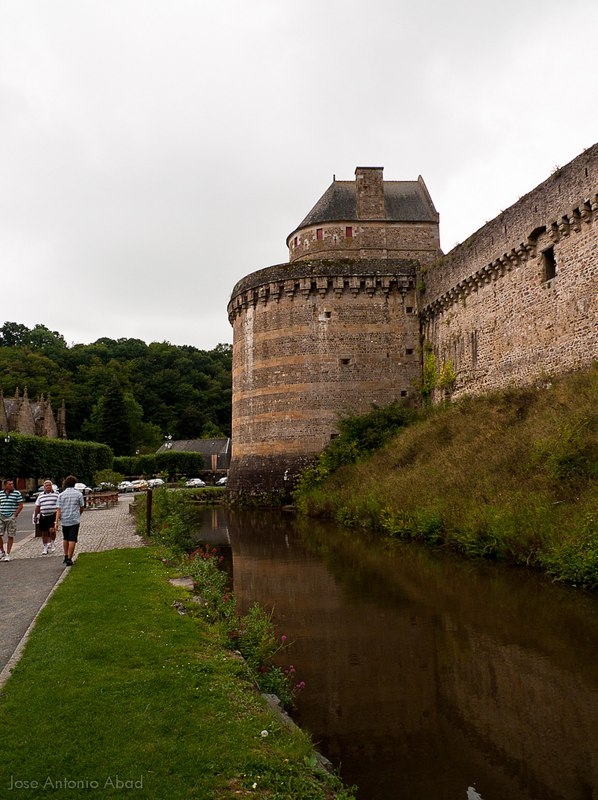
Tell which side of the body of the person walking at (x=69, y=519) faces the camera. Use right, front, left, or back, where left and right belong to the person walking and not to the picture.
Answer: back

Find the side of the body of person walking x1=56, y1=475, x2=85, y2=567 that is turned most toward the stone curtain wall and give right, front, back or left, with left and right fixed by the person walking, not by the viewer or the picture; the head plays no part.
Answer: right

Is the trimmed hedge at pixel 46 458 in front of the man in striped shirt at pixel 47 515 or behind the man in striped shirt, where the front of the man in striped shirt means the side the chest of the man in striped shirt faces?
behind

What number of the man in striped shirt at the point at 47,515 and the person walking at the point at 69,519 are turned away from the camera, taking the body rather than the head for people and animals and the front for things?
1

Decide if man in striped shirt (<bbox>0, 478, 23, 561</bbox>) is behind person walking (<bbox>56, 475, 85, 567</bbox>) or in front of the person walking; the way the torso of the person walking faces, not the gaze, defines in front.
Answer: in front

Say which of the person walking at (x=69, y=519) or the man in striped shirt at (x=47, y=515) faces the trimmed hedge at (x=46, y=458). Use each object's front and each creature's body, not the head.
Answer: the person walking
